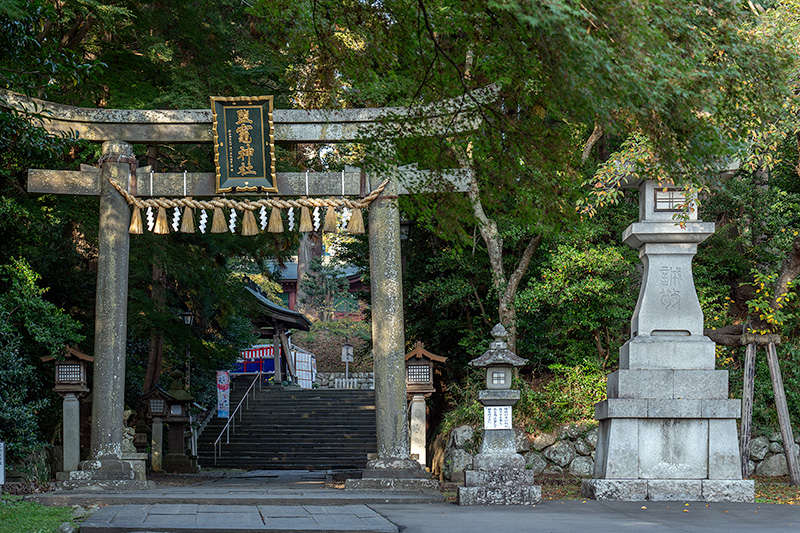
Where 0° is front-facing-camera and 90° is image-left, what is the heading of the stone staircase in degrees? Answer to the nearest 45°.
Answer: approximately 0°

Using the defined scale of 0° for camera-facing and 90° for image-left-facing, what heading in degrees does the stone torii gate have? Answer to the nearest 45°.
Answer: approximately 0°

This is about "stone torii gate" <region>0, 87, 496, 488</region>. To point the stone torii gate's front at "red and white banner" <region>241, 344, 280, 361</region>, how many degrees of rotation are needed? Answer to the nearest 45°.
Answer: approximately 180°

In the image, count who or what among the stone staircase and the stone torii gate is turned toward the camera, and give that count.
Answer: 2

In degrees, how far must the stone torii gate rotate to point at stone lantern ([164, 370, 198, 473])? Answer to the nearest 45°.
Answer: approximately 180°

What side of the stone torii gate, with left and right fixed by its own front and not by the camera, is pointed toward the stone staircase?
back
